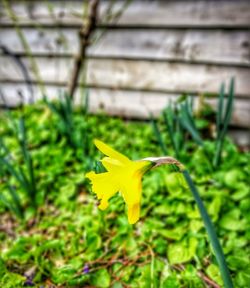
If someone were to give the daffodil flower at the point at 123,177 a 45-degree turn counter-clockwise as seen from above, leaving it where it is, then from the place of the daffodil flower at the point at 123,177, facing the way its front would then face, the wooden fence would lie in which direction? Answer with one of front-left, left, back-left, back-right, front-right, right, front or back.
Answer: back-right

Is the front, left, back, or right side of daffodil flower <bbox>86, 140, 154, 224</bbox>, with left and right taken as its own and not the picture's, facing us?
left
